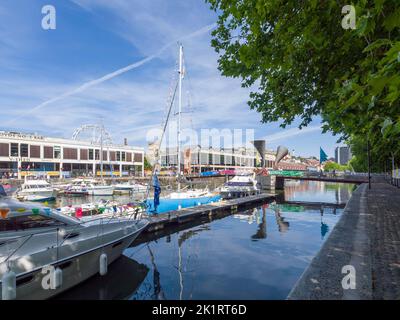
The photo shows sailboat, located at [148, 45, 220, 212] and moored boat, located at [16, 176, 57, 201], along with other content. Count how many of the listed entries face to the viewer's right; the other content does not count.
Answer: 1

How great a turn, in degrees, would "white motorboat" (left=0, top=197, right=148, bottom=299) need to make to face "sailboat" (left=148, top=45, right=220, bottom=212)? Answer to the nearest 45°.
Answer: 0° — it already faces it

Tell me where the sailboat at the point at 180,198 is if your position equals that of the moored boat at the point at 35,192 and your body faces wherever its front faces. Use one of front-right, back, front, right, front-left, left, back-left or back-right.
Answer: front-right

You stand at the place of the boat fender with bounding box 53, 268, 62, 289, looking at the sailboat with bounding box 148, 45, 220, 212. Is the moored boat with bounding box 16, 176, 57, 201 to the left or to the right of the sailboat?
left

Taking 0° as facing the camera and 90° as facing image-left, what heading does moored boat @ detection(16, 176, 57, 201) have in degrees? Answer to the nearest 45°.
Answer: approximately 270°

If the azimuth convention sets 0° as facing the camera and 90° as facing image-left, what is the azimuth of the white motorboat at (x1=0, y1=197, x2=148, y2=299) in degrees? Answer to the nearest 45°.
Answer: approximately 225°

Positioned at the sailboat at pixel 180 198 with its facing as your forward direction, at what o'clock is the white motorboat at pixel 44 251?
The white motorboat is roughly at 11 o'clock from the sailboat.

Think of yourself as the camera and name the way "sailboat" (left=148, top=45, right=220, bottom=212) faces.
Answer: facing the viewer and to the left of the viewer

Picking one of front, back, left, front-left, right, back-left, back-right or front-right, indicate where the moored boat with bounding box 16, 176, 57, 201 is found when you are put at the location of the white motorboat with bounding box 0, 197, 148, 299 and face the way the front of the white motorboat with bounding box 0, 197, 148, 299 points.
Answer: front-left

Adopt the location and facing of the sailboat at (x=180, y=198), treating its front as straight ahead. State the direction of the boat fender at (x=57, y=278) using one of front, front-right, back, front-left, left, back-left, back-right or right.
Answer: front-left
